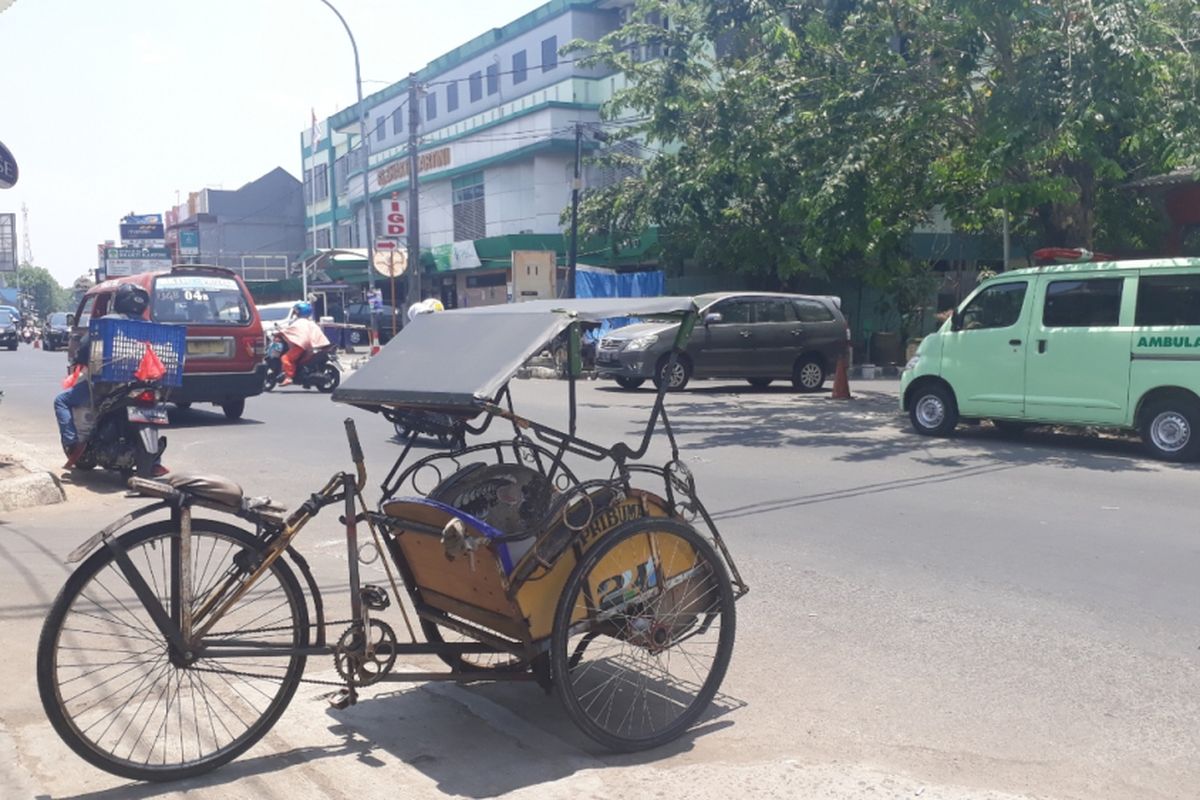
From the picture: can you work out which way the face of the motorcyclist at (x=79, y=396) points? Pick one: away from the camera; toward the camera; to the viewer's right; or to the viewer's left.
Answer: away from the camera

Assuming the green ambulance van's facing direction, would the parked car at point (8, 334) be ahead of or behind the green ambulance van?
ahead

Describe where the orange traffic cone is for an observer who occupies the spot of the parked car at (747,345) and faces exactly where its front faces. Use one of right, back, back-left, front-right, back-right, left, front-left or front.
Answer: left

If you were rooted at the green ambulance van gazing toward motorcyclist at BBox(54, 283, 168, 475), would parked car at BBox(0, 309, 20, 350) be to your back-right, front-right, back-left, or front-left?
front-right

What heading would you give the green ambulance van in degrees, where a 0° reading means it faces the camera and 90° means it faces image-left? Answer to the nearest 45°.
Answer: approximately 90°

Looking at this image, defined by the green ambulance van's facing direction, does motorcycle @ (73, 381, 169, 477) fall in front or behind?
in front

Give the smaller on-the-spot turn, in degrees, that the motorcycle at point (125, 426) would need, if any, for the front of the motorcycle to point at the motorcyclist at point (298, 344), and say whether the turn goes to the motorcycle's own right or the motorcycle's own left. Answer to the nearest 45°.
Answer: approximately 45° to the motorcycle's own right

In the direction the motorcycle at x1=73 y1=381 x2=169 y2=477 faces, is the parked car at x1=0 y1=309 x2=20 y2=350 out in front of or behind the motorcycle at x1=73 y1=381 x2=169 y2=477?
in front

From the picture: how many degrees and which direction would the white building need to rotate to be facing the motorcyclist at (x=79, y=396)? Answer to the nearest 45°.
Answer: approximately 45° to its left

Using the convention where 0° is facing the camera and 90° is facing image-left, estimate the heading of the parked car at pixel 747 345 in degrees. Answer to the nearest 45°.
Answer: approximately 45°

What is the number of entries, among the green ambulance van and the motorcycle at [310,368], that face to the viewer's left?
2

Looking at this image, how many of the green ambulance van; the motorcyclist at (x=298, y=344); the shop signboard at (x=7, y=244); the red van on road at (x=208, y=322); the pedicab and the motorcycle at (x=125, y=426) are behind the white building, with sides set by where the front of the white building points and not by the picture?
0

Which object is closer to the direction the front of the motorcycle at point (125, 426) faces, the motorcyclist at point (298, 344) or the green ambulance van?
the motorcyclist

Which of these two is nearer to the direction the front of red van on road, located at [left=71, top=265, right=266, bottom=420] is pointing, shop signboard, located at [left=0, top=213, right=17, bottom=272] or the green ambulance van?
the shop signboard

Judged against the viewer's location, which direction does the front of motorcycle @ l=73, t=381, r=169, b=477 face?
facing away from the viewer and to the left of the viewer
